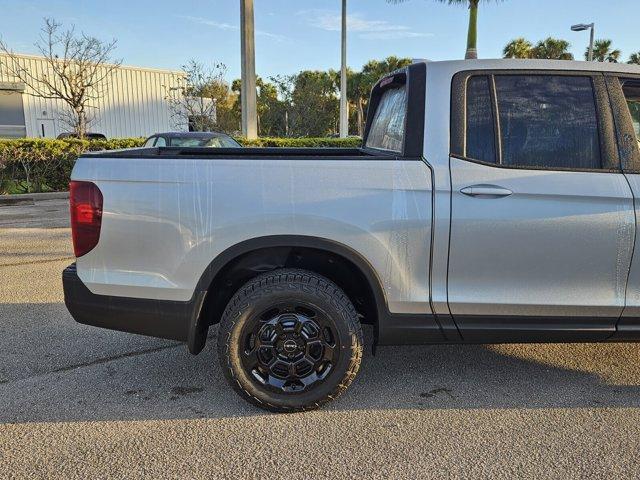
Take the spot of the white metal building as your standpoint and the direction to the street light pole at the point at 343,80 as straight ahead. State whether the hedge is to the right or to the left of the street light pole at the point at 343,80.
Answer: right

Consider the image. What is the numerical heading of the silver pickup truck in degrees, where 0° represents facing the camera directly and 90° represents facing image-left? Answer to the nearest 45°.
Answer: approximately 270°

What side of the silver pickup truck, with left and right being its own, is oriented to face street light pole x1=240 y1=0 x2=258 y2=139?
left

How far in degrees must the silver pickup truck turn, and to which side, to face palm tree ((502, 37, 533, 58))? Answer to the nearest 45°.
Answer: approximately 90° to its left

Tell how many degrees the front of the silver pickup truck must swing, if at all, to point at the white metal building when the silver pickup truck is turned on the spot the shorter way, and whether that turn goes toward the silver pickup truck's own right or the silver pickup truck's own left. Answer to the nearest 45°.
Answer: approximately 135° to the silver pickup truck's own left
